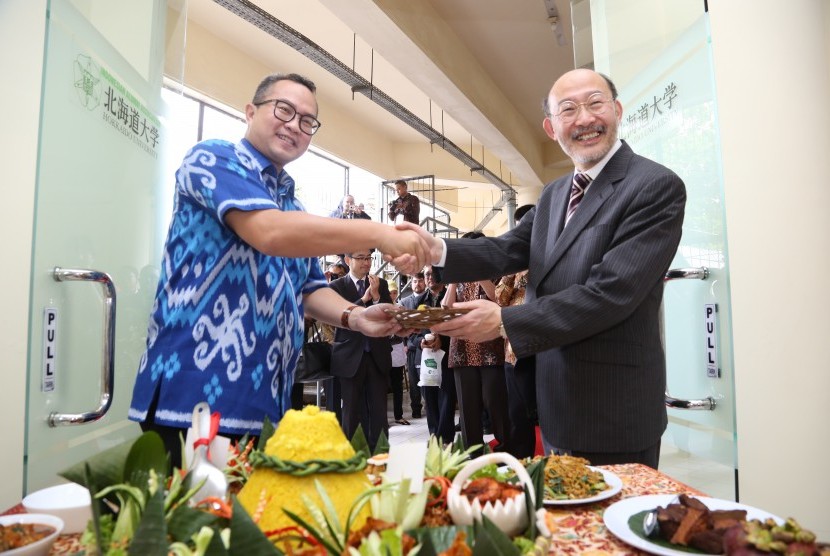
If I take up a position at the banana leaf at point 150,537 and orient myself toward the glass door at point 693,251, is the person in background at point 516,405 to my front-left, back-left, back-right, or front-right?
front-left

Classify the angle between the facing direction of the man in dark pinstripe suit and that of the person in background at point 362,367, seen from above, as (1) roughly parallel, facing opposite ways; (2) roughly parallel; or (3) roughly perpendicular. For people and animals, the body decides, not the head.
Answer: roughly perpendicular

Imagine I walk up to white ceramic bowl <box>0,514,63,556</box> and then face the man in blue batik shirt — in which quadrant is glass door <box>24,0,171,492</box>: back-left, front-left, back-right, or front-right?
front-left

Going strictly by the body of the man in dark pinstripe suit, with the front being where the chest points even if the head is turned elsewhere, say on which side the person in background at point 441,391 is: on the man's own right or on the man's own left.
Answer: on the man's own right

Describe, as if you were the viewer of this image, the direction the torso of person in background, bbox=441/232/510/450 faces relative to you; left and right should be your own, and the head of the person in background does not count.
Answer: facing the viewer

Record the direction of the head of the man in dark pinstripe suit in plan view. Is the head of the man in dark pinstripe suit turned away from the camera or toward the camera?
toward the camera

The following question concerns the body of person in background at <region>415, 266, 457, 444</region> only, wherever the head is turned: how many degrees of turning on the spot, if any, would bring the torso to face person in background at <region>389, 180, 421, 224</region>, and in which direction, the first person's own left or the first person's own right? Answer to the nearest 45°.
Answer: approximately 135° to the first person's own right

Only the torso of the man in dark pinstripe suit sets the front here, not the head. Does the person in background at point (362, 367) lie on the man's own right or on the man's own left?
on the man's own right

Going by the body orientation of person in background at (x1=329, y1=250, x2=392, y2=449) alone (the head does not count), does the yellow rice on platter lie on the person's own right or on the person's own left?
on the person's own right

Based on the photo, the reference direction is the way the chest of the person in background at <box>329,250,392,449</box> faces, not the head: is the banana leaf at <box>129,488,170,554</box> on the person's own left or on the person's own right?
on the person's own right

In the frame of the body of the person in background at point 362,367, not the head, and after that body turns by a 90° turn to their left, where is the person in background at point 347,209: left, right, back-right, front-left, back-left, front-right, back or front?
front-left

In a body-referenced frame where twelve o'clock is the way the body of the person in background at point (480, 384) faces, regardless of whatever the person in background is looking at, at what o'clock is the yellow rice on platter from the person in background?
The yellow rice on platter is roughly at 12 o'clock from the person in background.

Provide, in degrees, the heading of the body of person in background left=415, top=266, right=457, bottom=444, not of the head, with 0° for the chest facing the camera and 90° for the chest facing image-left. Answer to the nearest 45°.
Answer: approximately 45°

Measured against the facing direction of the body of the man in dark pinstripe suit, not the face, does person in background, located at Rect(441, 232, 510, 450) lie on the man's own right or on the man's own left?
on the man's own right
